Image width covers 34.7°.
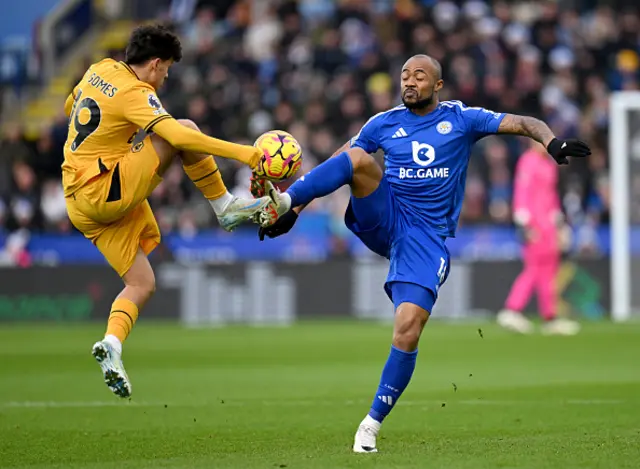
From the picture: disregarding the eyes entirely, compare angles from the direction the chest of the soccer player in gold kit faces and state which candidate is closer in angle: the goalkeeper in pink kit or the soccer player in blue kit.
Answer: the goalkeeper in pink kit

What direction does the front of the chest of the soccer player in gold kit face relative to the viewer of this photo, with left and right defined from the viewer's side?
facing away from the viewer and to the right of the viewer

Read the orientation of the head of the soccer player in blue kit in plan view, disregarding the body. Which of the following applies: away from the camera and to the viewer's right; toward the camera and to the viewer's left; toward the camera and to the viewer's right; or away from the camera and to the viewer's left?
toward the camera and to the viewer's left

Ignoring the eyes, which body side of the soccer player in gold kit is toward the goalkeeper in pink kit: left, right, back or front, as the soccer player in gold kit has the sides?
front

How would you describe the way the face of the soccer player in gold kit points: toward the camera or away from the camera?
away from the camera

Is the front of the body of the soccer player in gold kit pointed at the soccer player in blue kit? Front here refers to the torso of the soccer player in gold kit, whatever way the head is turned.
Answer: no
